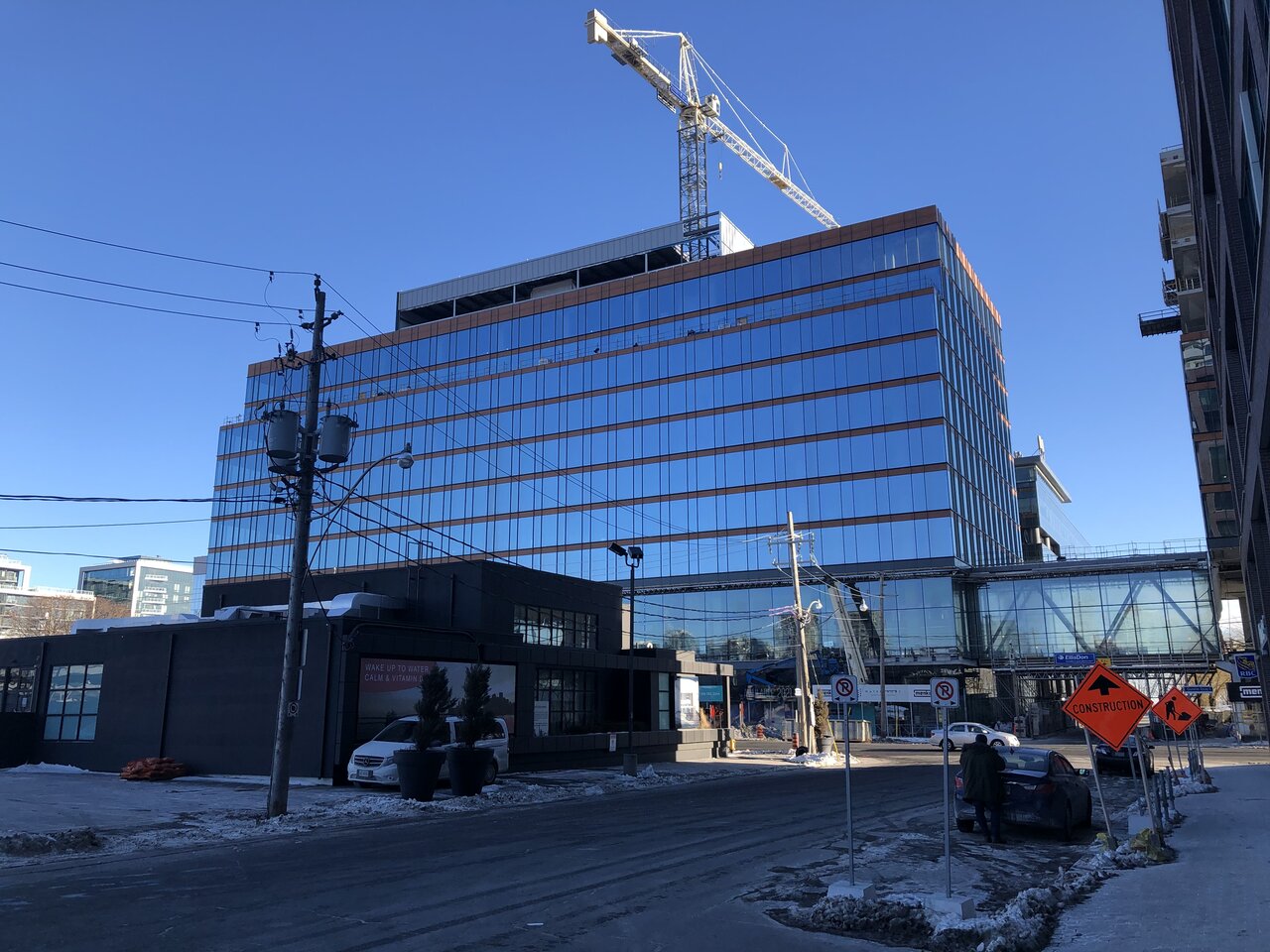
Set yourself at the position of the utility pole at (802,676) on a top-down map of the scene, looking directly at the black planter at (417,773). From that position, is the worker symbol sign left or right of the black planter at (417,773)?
left

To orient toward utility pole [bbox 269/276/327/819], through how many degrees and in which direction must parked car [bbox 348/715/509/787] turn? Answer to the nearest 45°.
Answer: approximately 45° to its left

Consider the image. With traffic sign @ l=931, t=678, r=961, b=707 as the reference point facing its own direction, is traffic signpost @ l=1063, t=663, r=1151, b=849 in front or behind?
behind

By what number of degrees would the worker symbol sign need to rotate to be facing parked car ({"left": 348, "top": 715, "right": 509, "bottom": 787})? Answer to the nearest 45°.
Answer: approximately 90° to its right

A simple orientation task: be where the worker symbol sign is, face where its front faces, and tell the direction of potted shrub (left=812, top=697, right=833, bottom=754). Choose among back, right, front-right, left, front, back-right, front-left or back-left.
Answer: back-right

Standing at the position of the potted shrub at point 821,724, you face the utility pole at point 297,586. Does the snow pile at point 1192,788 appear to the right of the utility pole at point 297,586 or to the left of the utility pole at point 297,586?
left

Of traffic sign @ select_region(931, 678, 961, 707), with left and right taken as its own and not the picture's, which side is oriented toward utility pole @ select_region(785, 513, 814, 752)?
back

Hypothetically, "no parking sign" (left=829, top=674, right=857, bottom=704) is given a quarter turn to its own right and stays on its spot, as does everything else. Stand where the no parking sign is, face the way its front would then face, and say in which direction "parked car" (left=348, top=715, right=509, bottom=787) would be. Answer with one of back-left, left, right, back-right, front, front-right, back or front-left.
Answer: front-right

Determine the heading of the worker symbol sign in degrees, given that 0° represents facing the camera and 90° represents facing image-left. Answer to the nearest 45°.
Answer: approximately 0°
